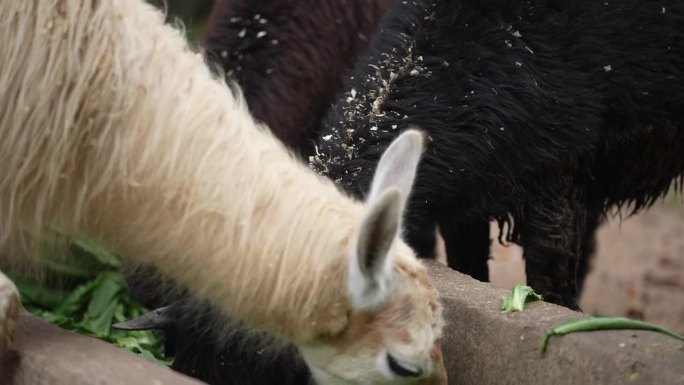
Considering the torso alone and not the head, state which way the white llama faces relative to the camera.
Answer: to the viewer's right

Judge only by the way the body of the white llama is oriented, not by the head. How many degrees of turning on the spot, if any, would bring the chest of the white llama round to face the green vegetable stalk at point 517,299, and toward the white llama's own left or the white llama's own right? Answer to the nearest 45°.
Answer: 0° — it already faces it

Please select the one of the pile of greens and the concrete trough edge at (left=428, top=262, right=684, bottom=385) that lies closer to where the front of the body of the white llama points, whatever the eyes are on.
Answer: the concrete trough edge

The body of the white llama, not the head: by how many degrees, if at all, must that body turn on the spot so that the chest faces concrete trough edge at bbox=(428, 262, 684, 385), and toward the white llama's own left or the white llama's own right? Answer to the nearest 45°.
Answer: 0° — it already faces it

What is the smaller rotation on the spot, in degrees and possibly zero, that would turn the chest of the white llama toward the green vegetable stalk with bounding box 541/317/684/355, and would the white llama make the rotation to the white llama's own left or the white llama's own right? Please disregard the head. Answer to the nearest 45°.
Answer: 0° — it already faces it

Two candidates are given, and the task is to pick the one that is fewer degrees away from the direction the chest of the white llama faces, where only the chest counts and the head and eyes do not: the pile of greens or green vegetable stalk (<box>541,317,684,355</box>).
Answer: the green vegetable stalk
